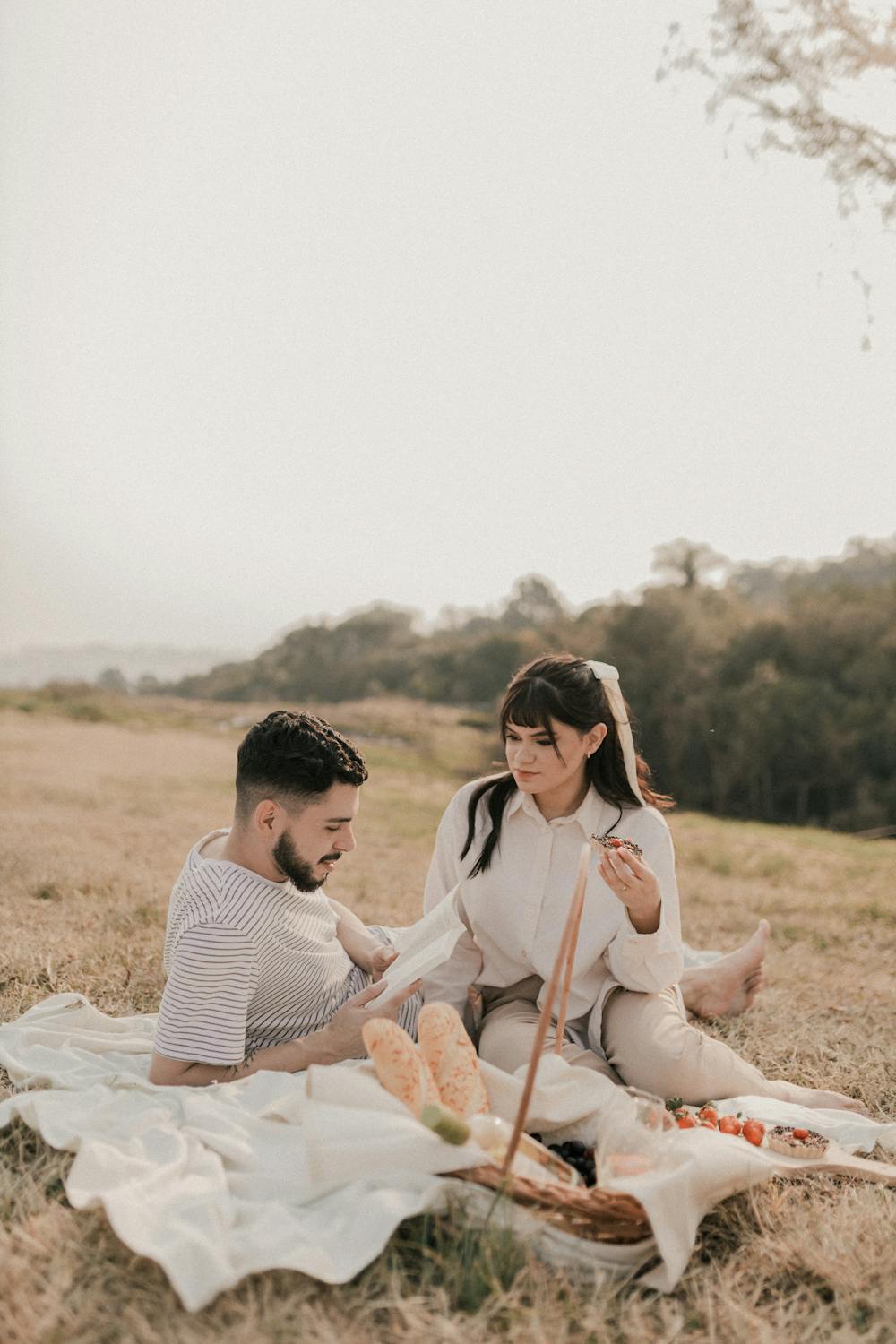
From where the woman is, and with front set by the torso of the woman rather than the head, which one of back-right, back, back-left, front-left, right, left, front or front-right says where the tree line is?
back

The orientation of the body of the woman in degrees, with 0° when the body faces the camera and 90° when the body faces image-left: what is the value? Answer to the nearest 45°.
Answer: approximately 0°

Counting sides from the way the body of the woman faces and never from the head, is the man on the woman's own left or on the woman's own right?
on the woman's own right

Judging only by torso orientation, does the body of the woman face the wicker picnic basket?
yes

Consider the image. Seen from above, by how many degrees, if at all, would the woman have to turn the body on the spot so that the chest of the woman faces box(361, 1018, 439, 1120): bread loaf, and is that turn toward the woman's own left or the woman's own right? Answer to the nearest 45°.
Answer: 0° — they already face it

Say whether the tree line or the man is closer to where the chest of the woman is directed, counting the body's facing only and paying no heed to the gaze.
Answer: the man

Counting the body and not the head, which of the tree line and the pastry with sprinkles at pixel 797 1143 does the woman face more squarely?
the pastry with sprinkles

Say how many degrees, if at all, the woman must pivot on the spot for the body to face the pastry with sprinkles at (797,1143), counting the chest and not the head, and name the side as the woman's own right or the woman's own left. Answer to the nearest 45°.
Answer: approximately 45° to the woman's own left
